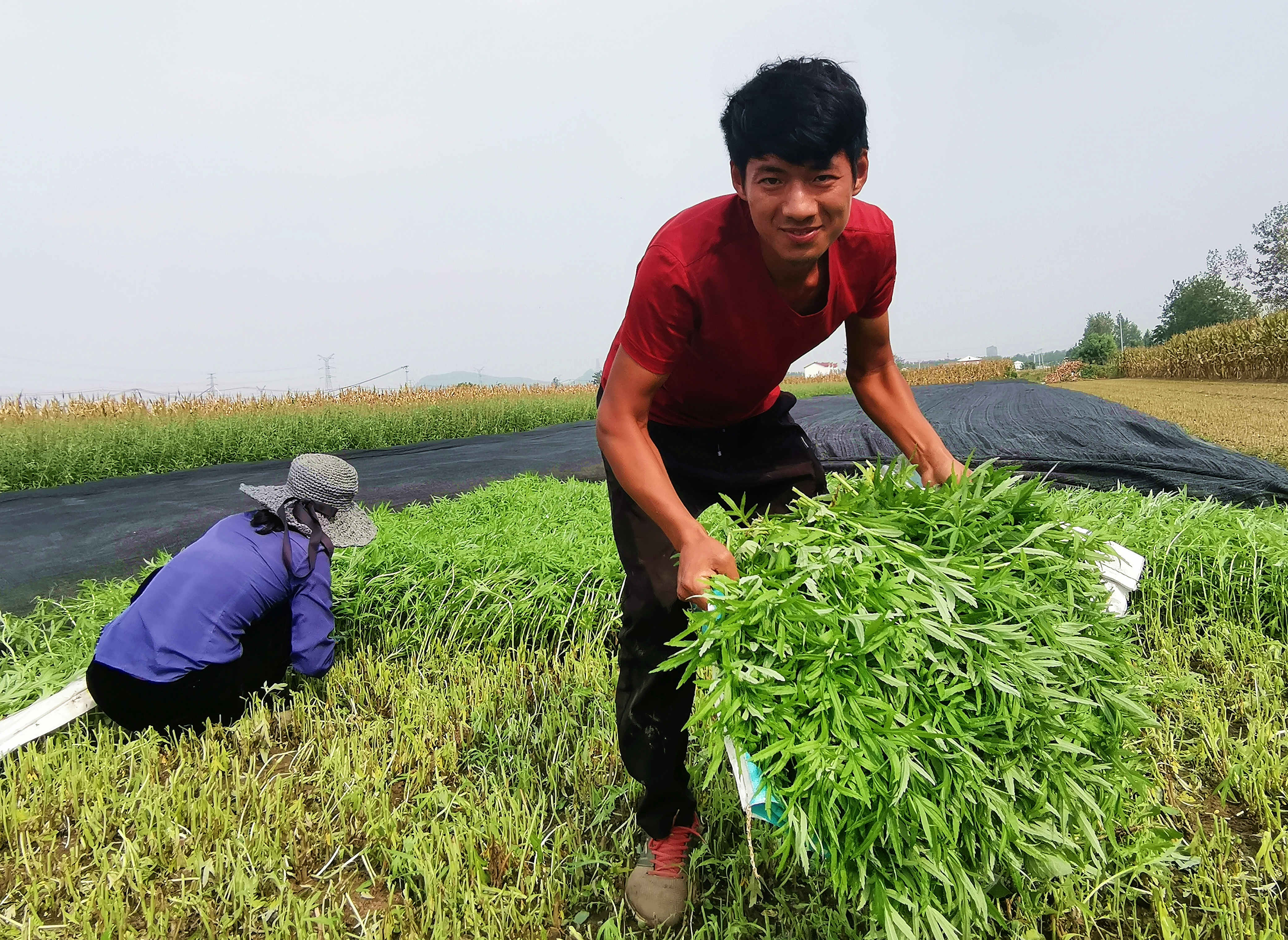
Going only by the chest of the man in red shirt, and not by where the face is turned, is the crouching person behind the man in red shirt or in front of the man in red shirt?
behind

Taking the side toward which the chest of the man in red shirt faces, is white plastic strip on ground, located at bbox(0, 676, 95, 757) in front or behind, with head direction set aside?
behind

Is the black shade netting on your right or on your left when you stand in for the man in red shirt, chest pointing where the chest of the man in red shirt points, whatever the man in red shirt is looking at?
on your left

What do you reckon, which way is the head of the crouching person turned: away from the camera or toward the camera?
away from the camera

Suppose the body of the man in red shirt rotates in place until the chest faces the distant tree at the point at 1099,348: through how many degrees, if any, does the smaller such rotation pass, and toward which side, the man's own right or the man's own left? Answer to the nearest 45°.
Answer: approximately 135° to the man's own left
